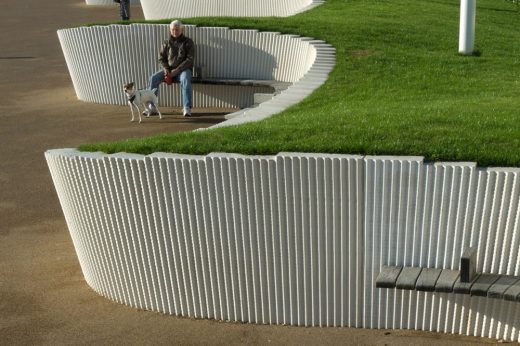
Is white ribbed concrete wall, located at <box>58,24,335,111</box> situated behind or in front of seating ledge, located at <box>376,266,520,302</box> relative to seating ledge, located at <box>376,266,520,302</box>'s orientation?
behind

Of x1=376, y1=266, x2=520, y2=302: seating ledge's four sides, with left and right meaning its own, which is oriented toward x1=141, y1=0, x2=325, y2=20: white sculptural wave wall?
back

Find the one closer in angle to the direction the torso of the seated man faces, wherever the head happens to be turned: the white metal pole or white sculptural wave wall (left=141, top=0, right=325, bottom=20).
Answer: the white metal pole

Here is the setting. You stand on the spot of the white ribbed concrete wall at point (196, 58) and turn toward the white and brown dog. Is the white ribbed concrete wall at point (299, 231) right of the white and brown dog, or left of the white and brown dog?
left

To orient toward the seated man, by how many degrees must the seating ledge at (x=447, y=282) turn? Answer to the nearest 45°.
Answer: approximately 135° to its right

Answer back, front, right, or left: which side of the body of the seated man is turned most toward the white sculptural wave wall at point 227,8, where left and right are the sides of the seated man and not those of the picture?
back

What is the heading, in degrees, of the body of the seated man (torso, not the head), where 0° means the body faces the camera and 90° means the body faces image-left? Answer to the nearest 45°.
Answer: approximately 0°

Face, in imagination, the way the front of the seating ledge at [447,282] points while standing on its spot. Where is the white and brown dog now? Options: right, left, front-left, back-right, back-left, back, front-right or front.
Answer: back-right

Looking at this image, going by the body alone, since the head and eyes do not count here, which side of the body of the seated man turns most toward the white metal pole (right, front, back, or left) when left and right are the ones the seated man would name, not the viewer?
left

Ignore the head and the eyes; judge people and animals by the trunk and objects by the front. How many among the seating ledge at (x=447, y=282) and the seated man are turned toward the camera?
2

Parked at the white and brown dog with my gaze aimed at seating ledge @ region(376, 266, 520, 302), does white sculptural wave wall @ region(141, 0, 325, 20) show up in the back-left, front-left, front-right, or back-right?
back-left
